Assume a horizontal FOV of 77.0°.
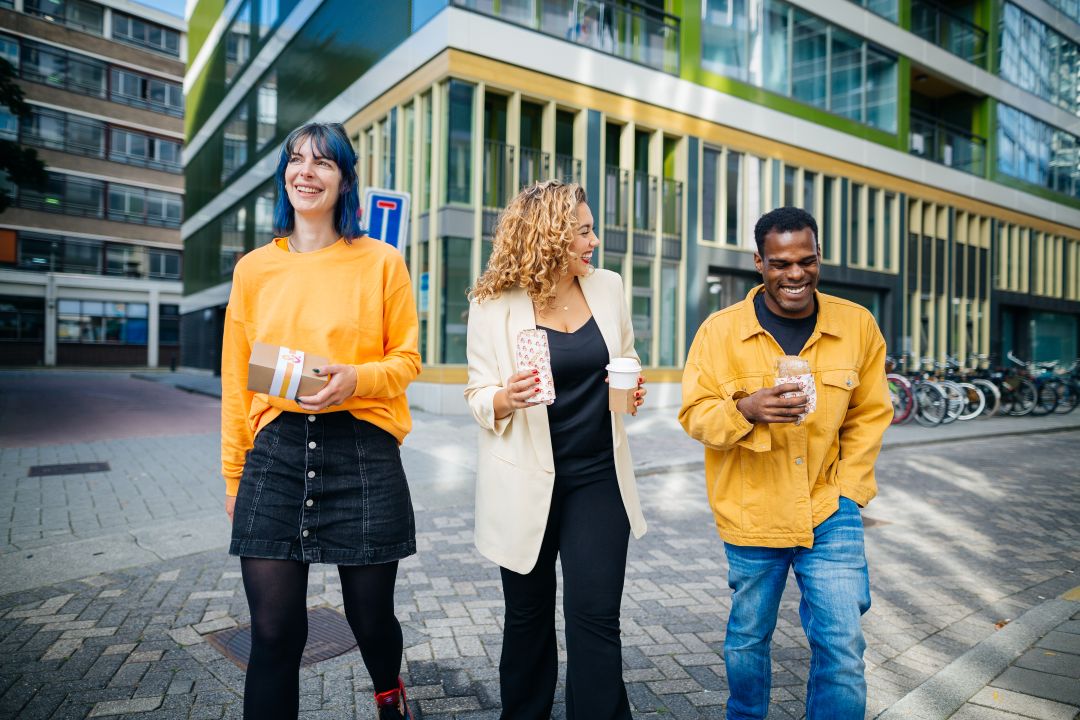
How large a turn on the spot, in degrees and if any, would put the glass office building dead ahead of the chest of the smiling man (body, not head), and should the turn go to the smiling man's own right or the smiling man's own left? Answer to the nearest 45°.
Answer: approximately 180°

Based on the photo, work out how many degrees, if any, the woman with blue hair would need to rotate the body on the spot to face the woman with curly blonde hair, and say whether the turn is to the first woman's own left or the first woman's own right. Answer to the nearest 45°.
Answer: approximately 90° to the first woman's own left

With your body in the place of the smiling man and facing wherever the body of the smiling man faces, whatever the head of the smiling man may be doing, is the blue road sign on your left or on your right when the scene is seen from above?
on your right

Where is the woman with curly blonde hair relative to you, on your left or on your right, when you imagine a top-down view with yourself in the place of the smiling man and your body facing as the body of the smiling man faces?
on your right

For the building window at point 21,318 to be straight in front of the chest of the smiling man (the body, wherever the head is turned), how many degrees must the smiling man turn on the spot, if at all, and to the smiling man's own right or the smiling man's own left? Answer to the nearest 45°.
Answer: approximately 135° to the smiling man's own right

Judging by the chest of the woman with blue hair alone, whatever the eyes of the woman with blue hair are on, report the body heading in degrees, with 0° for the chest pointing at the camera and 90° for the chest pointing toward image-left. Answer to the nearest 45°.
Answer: approximately 0°

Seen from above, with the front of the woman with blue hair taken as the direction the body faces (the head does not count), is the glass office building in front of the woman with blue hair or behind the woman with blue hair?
behind

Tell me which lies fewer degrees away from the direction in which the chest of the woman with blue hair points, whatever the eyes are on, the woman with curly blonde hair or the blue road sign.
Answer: the woman with curly blonde hair

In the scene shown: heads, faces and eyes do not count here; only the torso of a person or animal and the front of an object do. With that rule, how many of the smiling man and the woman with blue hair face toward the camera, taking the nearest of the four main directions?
2

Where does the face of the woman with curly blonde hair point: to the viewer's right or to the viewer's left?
to the viewer's right

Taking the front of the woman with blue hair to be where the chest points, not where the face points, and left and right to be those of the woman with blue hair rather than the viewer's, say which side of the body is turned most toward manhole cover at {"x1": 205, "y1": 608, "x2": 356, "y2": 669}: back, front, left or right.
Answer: back

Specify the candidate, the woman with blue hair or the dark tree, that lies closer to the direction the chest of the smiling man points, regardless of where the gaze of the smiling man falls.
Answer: the woman with blue hair
